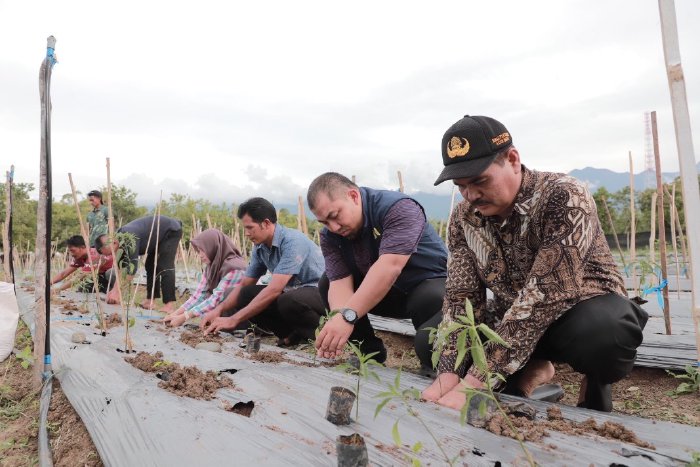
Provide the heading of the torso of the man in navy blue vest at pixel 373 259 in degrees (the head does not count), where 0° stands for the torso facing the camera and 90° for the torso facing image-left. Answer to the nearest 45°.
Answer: approximately 45°

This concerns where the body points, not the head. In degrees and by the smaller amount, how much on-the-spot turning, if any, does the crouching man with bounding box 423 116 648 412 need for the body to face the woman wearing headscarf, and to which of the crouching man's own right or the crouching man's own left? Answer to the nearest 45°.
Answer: approximately 90° to the crouching man's own right

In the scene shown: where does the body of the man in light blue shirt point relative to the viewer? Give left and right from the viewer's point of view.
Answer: facing the viewer and to the left of the viewer

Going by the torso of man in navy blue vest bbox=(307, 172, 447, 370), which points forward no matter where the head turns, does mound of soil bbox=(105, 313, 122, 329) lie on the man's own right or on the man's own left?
on the man's own right

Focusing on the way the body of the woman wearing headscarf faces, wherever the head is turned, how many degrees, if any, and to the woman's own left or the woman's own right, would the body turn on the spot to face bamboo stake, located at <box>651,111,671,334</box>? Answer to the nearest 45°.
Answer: approximately 135° to the woman's own left

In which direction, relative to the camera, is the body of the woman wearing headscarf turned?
to the viewer's left

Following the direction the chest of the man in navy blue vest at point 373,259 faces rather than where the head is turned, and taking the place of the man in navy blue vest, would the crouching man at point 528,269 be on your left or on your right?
on your left

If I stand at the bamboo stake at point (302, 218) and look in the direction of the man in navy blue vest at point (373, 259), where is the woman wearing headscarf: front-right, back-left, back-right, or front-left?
front-right

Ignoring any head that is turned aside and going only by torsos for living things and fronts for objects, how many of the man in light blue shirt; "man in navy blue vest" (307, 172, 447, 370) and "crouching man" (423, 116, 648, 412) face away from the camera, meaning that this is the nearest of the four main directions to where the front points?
0

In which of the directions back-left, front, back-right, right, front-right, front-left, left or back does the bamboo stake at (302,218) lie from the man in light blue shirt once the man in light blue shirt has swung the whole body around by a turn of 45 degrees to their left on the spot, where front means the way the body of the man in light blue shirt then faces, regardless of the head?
back

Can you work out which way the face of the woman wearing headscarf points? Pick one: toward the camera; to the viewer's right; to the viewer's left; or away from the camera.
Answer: to the viewer's left

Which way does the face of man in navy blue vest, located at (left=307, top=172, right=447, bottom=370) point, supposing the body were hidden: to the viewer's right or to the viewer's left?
to the viewer's left

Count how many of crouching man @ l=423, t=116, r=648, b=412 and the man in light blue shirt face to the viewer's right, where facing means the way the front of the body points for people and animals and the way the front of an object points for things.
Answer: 0

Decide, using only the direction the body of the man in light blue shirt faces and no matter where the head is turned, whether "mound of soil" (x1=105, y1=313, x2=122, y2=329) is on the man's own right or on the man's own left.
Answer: on the man's own right
